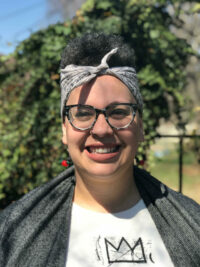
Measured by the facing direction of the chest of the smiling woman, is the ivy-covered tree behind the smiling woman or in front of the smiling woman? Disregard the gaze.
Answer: behind

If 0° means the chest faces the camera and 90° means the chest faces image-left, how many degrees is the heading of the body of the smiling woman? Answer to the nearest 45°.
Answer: approximately 0°
